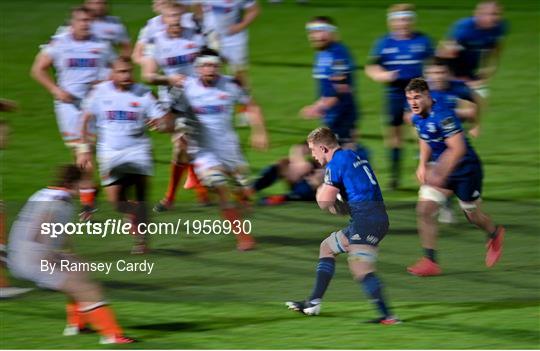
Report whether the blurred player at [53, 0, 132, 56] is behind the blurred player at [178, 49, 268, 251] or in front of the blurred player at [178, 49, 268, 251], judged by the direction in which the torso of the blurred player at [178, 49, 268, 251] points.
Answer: behind

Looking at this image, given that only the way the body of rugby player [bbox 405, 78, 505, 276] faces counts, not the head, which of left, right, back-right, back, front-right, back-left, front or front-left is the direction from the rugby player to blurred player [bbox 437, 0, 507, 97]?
back-right

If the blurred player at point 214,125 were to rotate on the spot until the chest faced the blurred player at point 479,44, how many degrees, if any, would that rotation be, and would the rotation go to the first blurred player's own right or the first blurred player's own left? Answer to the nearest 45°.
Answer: approximately 135° to the first blurred player's own left

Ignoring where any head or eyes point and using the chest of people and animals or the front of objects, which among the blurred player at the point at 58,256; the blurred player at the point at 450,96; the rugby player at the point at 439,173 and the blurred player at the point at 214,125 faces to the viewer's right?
the blurred player at the point at 58,256

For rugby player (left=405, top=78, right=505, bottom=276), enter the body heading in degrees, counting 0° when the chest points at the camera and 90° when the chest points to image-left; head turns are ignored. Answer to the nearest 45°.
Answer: approximately 45°

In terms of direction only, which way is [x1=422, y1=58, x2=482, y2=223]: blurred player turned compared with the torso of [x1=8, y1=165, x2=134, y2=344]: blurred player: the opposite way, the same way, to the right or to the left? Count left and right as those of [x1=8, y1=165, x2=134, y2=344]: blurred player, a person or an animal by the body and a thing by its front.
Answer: the opposite way

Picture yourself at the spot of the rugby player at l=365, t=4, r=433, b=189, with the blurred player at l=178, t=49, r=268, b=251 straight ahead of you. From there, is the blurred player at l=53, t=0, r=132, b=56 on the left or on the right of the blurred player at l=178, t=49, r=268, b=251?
right

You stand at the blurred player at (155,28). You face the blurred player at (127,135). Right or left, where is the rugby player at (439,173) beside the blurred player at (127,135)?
left

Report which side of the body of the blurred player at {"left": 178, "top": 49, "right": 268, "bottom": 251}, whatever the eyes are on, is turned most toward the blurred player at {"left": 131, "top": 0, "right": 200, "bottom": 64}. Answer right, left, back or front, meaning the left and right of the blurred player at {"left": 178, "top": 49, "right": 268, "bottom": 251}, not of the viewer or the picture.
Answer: back
